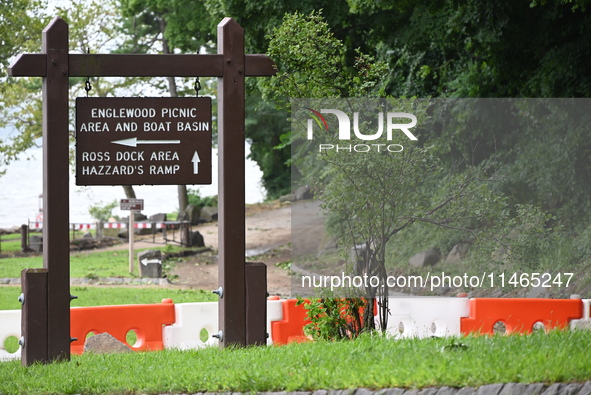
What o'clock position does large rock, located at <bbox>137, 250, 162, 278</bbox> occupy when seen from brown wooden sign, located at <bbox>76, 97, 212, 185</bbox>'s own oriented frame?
The large rock is roughly at 6 o'clock from the brown wooden sign.

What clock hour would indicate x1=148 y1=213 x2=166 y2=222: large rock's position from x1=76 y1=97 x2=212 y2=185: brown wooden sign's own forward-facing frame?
The large rock is roughly at 6 o'clock from the brown wooden sign.

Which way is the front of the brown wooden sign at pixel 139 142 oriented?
toward the camera

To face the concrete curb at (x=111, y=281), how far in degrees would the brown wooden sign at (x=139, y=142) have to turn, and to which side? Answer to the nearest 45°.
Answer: approximately 180°

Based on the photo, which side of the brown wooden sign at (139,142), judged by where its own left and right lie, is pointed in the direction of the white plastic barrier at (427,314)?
left

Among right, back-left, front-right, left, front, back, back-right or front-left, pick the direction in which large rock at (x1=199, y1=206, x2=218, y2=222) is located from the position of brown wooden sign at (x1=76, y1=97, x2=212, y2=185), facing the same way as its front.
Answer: back

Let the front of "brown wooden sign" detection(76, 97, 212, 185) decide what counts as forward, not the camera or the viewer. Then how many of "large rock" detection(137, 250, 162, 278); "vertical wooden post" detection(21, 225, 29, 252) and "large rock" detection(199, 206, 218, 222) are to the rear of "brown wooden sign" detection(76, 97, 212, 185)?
3

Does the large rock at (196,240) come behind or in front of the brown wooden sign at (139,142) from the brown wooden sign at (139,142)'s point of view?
behind

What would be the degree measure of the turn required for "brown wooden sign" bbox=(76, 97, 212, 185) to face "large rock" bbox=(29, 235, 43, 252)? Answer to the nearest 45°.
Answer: approximately 180°

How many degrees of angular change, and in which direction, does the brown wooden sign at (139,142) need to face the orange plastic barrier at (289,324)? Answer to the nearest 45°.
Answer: approximately 135° to its left
